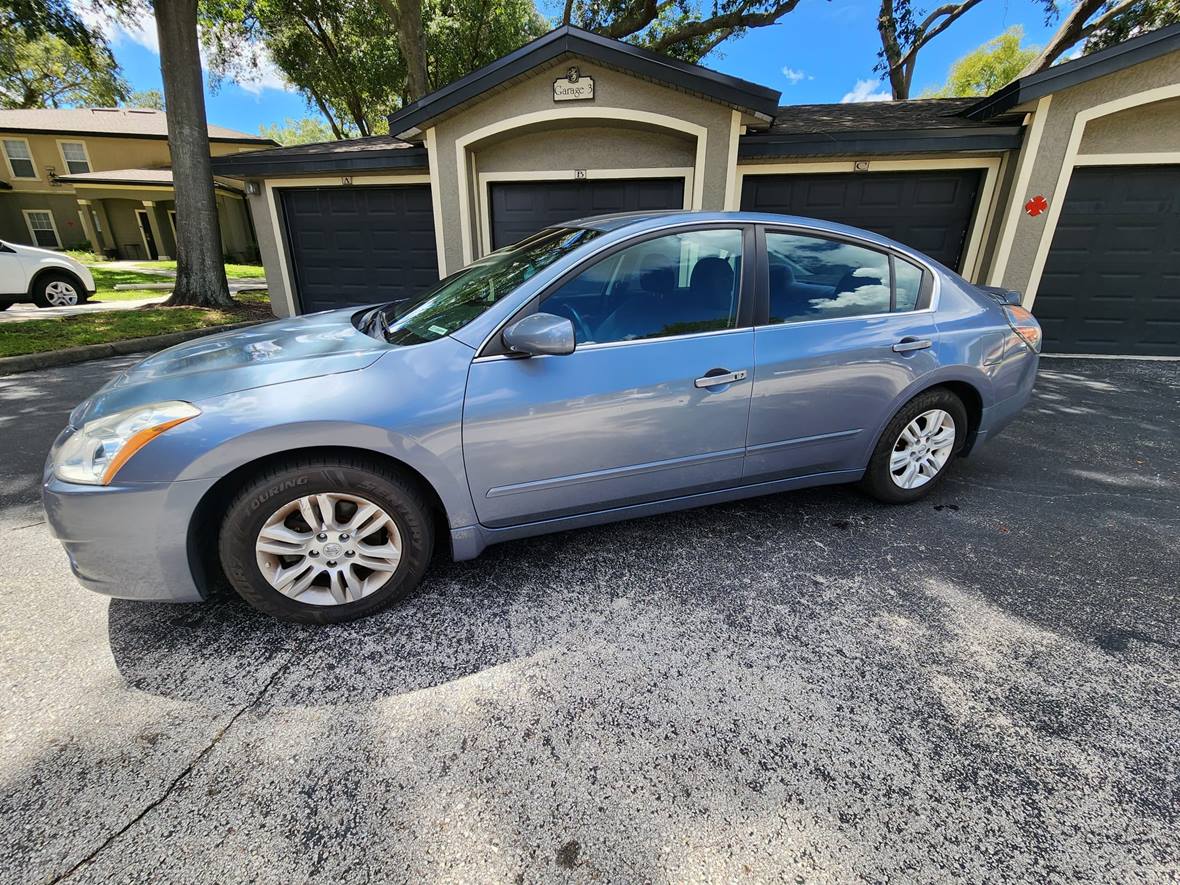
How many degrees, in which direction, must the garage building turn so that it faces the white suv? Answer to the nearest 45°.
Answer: approximately 90° to its right

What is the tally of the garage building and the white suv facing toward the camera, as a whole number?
1

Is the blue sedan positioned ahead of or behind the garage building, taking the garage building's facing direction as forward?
ahead

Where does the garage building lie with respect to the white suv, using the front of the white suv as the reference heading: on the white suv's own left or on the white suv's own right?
on the white suv's own right

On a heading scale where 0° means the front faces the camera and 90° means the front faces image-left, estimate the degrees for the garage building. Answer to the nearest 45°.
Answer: approximately 0°

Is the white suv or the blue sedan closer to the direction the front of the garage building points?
the blue sedan
